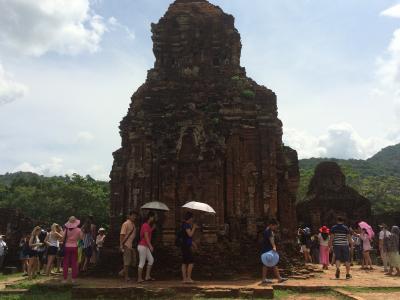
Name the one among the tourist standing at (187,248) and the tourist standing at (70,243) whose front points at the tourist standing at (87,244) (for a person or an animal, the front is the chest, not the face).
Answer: the tourist standing at (70,243)

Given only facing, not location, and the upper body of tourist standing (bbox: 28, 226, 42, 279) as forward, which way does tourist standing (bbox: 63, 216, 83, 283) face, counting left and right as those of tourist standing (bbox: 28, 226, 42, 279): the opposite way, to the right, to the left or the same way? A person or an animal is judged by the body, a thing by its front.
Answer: to the left

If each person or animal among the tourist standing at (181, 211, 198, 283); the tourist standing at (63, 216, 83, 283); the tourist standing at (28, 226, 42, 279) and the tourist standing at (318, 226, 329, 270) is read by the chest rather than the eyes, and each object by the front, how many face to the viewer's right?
2

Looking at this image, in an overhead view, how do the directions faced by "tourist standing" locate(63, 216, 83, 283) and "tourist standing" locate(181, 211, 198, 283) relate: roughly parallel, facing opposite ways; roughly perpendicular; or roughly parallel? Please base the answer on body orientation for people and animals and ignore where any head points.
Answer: roughly perpendicular

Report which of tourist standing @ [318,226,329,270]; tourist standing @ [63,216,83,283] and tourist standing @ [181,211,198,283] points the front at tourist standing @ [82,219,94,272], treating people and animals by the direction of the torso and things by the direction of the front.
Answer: tourist standing @ [63,216,83,283]

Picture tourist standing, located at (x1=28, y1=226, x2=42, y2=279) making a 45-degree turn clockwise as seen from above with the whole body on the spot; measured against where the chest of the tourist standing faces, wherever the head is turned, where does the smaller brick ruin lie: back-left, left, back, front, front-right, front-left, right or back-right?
left

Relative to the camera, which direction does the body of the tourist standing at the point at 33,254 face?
to the viewer's right
